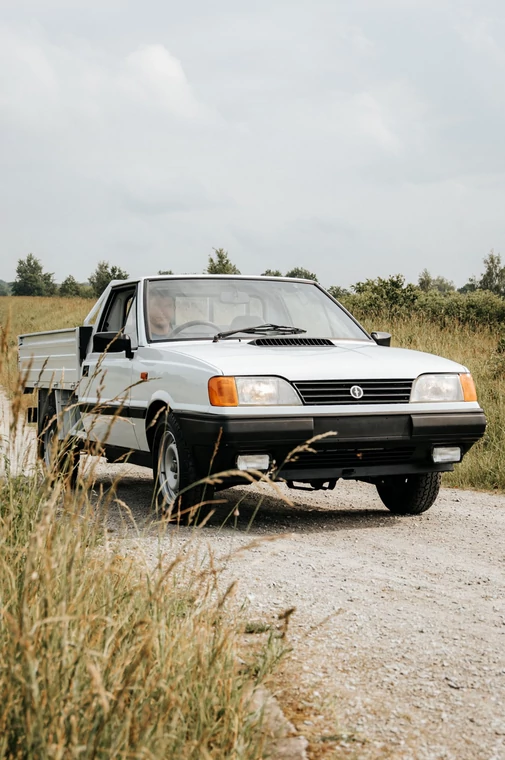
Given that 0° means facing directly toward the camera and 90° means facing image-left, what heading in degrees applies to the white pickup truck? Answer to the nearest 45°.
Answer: approximately 315°

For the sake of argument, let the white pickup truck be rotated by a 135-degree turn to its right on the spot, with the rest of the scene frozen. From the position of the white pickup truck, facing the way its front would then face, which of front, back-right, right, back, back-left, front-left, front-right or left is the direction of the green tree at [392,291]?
right
